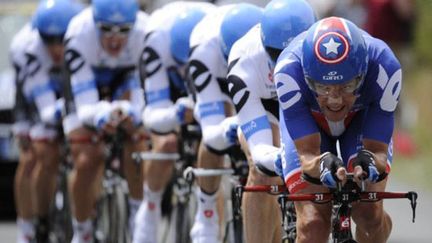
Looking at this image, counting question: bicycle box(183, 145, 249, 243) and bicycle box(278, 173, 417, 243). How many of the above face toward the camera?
2

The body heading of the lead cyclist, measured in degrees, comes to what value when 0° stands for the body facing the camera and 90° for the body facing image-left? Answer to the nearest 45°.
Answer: approximately 0°

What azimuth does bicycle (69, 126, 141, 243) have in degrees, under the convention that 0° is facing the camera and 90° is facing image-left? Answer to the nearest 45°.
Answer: approximately 0°

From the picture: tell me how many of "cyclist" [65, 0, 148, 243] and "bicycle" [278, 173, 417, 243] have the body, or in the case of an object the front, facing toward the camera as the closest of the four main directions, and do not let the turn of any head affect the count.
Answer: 2
